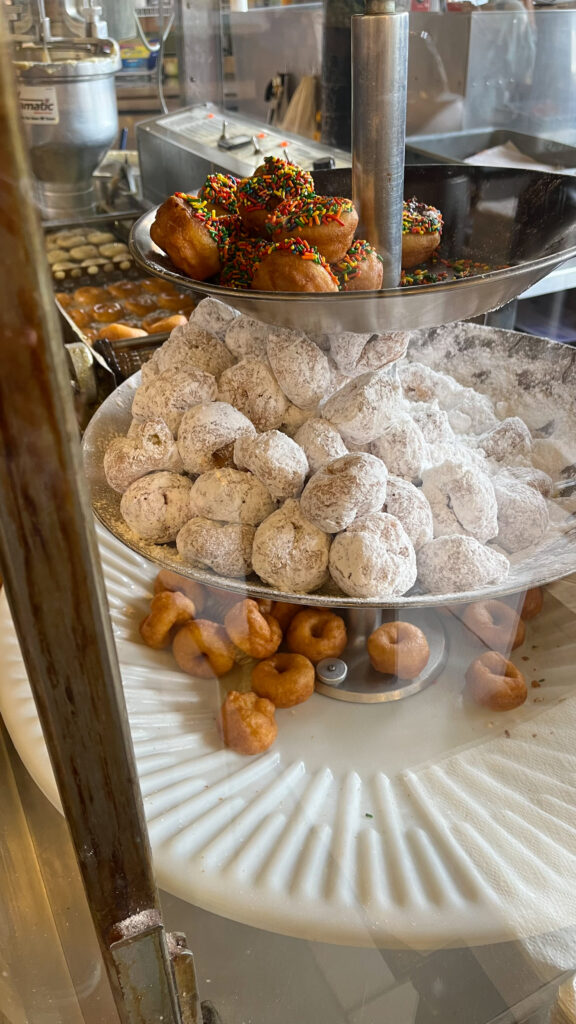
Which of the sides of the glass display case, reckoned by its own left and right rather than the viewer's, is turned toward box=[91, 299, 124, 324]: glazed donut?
back

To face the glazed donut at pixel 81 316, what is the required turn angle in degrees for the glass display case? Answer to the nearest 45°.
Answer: approximately 180°

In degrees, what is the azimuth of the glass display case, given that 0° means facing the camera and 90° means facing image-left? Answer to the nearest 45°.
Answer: approximately 0°

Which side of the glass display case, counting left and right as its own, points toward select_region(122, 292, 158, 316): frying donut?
back

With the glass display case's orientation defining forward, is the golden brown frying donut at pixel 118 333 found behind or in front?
behind
